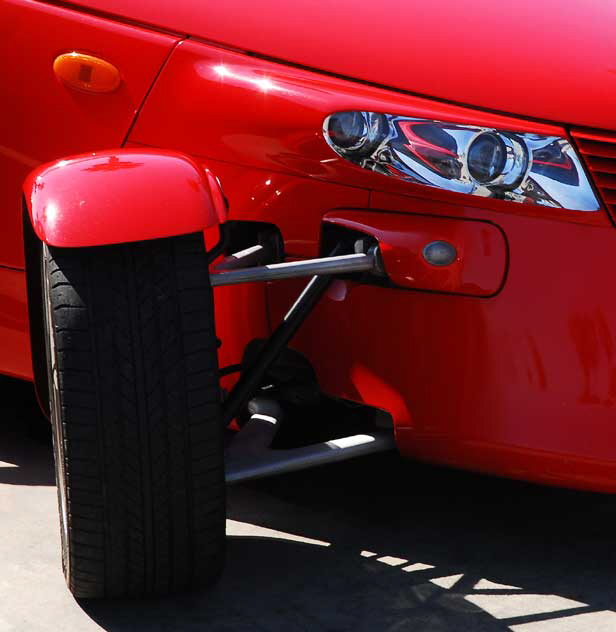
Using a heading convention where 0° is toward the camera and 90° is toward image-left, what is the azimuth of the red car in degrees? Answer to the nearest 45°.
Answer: approximately 315°
